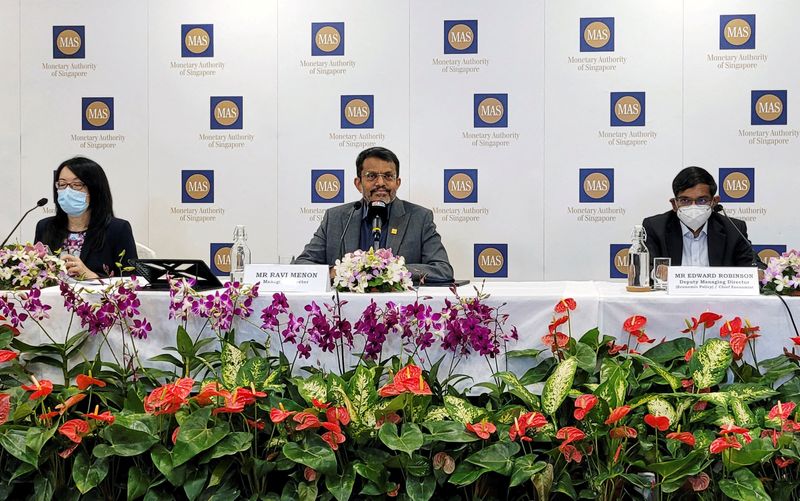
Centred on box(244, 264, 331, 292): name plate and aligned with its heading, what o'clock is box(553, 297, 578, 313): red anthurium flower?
The red anthurium flower is roughly at 10 o'clock from the name plate.

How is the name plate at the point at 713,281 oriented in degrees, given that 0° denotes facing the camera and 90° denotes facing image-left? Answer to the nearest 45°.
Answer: approximately 0°

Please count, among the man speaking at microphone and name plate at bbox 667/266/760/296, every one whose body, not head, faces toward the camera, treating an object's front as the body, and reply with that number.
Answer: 2

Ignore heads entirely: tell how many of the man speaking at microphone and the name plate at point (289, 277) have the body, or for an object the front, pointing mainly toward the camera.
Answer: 2

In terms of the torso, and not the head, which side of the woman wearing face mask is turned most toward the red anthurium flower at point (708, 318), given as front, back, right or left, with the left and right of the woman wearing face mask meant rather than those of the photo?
left

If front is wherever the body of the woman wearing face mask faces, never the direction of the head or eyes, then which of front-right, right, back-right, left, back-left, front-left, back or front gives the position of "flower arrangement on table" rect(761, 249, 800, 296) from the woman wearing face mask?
left

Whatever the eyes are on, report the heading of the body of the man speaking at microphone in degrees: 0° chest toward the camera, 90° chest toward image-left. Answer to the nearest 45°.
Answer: approximately 0°

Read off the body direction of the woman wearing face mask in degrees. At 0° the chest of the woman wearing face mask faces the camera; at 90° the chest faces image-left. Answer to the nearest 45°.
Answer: approximately 45°
